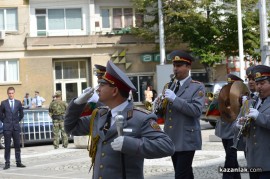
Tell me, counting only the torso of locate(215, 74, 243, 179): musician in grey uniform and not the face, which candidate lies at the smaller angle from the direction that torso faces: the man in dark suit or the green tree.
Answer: the man in dark suit

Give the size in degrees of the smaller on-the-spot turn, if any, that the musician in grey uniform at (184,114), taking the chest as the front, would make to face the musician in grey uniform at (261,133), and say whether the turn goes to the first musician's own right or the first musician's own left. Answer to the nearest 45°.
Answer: approximately 90° to the first musician's own left

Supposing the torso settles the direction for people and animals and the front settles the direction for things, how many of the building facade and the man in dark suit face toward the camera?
2

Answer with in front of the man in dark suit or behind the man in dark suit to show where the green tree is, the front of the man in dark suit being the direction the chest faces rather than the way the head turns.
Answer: behind

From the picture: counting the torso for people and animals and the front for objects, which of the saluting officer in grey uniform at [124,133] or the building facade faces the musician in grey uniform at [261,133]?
the building facade

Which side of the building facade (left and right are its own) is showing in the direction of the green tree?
left

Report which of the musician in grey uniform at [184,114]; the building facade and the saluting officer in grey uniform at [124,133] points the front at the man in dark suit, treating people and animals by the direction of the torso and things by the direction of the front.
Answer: the building facade

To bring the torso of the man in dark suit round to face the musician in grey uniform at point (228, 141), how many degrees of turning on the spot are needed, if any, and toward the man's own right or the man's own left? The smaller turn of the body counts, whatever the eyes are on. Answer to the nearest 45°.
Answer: approximately 45° to the man's own left

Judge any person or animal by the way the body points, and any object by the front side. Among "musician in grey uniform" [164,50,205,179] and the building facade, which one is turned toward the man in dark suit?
the building facade

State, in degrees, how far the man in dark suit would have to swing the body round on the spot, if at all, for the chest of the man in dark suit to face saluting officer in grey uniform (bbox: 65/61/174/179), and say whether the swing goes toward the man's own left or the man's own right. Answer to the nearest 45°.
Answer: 0° — they already face them
